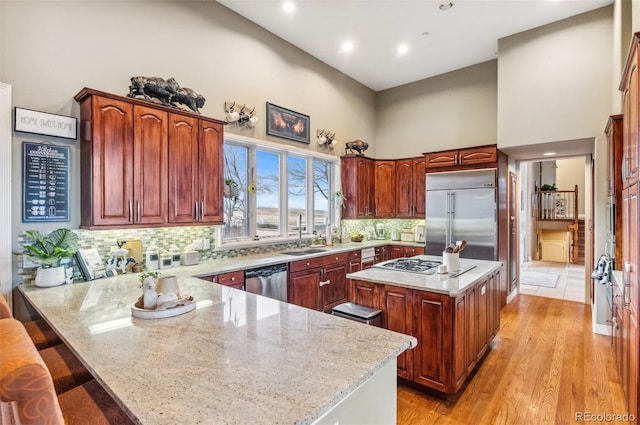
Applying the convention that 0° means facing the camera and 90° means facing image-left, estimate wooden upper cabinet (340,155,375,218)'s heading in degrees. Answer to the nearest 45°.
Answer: approximately 315°

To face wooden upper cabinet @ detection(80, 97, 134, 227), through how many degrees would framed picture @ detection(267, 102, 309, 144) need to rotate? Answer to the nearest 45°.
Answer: approximately 90° to its right

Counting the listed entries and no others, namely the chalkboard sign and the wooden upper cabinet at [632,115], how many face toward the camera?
1

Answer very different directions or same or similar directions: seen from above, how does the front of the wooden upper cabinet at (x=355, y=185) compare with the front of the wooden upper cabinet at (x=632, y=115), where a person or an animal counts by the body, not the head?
very different directions

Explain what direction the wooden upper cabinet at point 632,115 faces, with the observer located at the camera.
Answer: facing to the left of the viewer

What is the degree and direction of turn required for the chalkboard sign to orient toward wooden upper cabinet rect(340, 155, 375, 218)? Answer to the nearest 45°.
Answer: approximately 90° to its left

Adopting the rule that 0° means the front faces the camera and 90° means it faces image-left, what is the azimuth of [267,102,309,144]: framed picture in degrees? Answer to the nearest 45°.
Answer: approximately 315°

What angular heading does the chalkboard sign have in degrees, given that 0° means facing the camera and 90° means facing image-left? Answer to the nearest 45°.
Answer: approximately 0°
